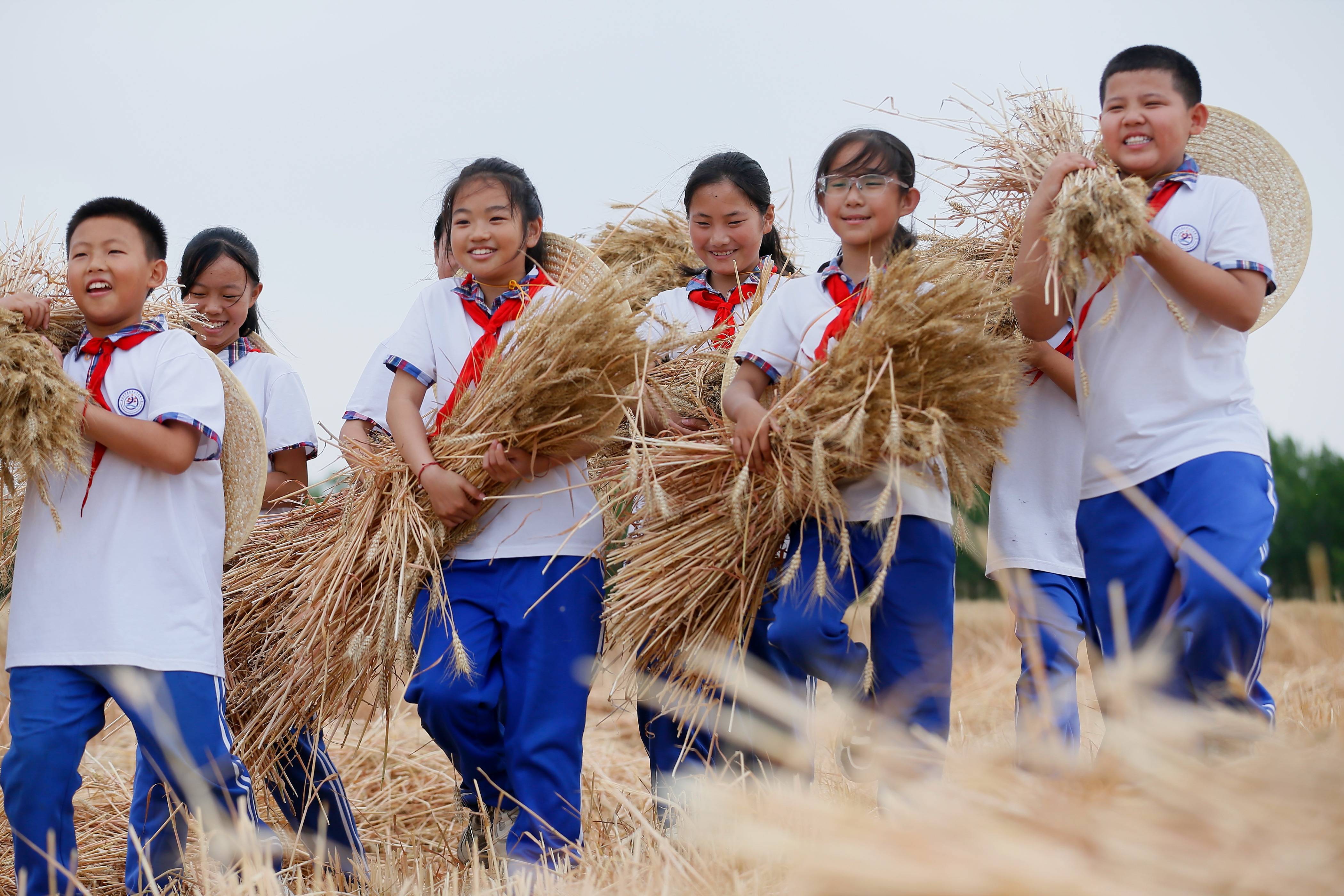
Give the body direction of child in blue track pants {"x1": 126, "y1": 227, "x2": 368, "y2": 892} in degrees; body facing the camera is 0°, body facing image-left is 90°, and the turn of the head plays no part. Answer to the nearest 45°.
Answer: approximately 45°

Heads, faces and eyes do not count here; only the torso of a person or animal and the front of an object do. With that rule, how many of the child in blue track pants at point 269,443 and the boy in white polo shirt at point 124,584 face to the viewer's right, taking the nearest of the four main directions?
0

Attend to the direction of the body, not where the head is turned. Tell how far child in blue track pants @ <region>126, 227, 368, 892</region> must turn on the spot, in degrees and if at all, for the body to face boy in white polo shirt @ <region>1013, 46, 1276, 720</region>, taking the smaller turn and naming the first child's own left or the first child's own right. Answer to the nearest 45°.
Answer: approximately 90° to the first child's own left

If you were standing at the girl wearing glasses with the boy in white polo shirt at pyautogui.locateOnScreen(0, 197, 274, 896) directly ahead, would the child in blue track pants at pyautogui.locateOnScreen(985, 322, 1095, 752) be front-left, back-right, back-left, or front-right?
back-right

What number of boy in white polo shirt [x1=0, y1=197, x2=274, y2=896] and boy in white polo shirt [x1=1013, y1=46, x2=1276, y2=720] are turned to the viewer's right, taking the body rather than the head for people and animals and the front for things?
0

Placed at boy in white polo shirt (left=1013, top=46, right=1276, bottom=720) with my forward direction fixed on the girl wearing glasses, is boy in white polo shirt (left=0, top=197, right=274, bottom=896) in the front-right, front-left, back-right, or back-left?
front-left

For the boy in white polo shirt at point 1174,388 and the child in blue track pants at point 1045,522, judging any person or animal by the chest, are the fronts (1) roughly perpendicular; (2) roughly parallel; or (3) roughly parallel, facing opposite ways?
roughly parallel

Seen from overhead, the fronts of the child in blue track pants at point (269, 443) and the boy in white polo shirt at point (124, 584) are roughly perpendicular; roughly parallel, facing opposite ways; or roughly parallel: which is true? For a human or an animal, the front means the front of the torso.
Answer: roughly parallel

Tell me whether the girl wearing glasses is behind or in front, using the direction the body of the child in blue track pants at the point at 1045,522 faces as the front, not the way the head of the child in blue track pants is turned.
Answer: in front

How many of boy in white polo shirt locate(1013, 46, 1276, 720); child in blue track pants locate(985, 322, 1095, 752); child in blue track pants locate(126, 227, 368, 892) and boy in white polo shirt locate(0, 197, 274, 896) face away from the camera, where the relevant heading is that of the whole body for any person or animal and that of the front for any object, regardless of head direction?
0

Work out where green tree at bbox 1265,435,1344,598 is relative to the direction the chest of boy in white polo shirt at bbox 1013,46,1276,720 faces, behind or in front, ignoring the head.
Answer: behind

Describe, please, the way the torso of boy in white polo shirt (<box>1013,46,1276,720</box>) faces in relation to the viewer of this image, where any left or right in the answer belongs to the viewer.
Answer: facing the viewer and to the left of the viewer

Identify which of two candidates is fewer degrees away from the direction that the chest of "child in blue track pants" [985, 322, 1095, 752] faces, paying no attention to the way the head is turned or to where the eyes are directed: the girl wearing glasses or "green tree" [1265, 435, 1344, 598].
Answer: the girl wearing glasses

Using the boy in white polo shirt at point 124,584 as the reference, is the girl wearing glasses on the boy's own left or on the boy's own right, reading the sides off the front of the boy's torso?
on the boy's own left
